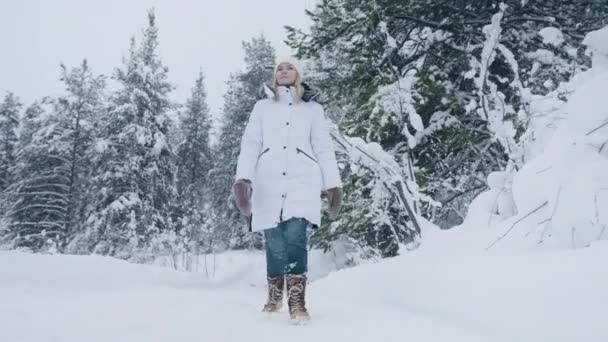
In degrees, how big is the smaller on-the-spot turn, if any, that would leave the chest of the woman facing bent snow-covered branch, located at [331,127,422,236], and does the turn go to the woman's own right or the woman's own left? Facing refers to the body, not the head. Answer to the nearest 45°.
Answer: approximately 135° to the woman's own left

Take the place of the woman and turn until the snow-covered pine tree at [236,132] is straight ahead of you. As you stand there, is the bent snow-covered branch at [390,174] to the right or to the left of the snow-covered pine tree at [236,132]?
right

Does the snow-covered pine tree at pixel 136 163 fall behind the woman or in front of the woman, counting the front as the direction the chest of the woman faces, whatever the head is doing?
behind

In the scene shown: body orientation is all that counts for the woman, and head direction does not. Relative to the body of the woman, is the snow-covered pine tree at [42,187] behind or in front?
behind

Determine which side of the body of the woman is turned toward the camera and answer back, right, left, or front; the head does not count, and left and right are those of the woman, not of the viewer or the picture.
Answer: front

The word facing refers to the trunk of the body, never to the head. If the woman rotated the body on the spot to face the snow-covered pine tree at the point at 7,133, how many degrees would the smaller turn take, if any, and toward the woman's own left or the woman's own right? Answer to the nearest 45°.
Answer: approximately 135° to the woman's own right

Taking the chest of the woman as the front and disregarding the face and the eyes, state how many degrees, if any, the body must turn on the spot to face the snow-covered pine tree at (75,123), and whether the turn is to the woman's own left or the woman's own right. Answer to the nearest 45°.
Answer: approximately 135° to the woman's own right

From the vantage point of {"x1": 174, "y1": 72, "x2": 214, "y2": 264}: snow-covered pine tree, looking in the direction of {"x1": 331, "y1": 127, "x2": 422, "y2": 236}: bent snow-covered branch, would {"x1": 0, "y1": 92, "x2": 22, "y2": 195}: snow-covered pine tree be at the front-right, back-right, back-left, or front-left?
back-right

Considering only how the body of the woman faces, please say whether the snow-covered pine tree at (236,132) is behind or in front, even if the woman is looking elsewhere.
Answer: behind

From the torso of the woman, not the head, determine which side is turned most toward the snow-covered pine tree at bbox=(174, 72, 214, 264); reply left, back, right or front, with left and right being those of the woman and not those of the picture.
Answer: back
